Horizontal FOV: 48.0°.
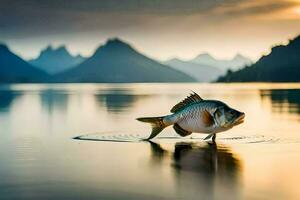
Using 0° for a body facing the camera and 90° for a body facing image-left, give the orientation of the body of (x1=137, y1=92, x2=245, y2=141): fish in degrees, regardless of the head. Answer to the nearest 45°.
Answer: approximately 270°
